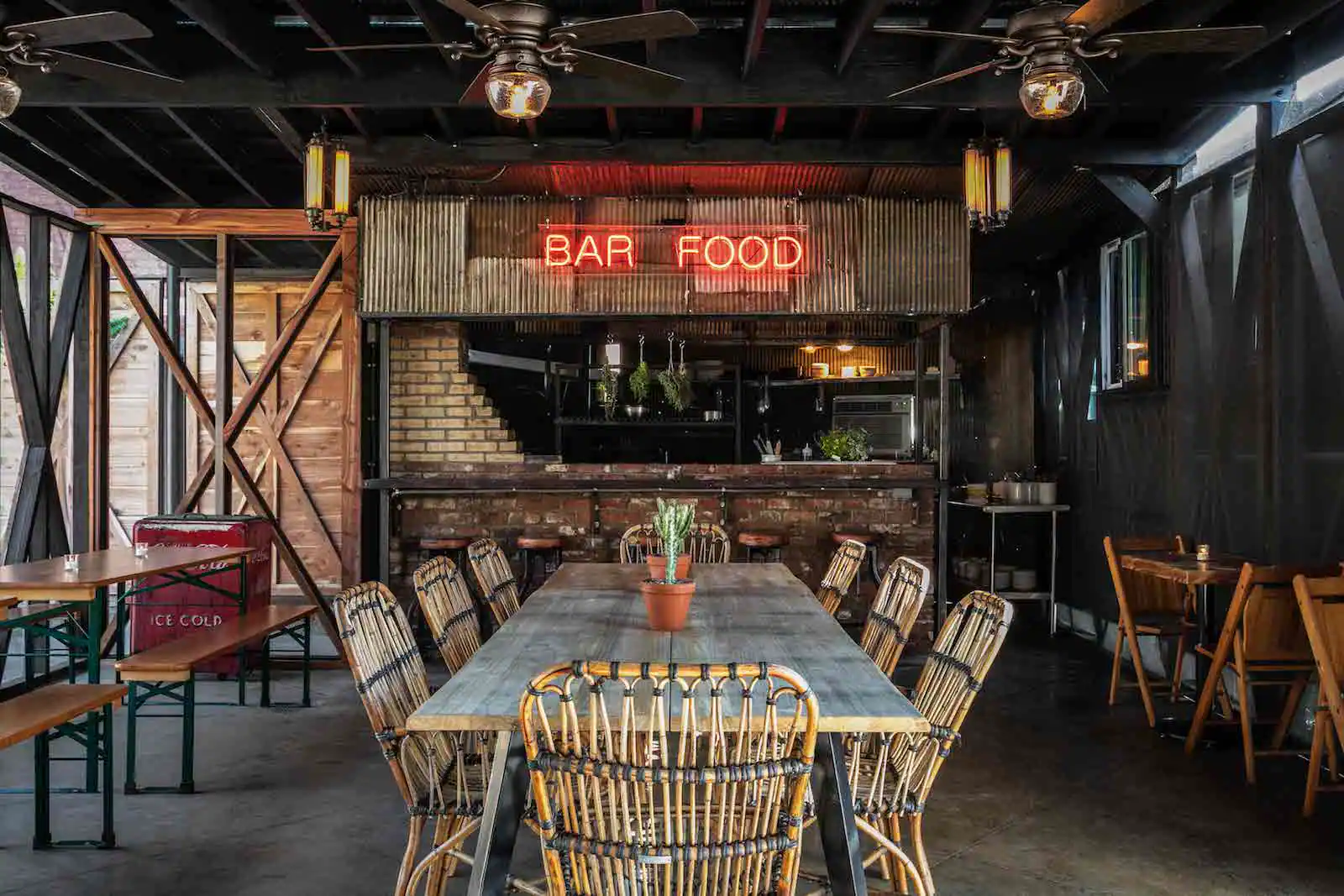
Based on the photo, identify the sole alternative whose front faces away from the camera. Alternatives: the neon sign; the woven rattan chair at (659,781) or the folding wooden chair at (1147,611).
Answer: the woven rattan chair

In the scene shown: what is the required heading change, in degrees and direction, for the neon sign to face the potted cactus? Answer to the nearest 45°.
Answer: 0° — it already faces it

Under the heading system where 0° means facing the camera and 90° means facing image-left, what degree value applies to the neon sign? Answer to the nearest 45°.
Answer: approximately 0°

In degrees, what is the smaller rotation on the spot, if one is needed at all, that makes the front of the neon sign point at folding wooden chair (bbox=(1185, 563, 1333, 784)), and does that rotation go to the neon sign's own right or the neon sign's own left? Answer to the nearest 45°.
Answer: approximately 45° to the neon sign's own left

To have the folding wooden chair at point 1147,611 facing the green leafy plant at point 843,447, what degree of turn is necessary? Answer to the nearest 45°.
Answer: approximately 180°

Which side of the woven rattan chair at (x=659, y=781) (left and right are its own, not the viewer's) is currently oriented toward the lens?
back

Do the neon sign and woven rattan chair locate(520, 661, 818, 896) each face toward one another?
yes

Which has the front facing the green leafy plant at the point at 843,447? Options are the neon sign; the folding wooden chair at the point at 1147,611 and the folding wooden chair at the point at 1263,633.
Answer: the folding wooden chair at the point at 1263,633

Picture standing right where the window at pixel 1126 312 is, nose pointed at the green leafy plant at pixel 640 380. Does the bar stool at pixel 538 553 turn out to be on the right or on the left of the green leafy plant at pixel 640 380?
left
